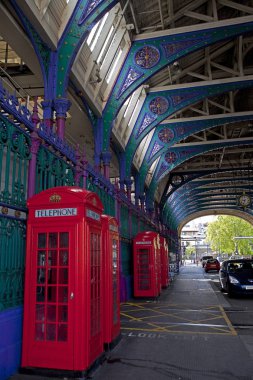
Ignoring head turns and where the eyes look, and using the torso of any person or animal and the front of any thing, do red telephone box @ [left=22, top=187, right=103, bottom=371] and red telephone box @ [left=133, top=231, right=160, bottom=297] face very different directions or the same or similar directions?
same or similar directions

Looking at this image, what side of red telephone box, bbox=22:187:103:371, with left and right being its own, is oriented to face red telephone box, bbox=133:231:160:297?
back

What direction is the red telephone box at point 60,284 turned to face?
toward the camera

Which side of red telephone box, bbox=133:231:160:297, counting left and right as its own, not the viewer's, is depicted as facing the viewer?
front

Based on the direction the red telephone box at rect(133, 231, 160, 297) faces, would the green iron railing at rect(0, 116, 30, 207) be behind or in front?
in front

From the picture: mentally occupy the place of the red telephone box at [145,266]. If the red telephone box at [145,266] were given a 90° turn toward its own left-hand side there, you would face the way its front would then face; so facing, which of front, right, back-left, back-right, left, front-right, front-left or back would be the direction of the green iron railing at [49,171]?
right

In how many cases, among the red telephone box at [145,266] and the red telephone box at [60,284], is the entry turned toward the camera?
2

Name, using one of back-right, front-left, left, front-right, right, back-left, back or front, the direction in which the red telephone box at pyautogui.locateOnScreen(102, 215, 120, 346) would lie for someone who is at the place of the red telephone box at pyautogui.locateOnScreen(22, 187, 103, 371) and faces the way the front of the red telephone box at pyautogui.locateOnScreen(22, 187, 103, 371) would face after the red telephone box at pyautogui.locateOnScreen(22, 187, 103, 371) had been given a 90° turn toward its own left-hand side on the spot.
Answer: front-left

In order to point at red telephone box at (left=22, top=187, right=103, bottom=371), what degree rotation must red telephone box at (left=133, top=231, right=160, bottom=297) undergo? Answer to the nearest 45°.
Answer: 0° — it already faces it

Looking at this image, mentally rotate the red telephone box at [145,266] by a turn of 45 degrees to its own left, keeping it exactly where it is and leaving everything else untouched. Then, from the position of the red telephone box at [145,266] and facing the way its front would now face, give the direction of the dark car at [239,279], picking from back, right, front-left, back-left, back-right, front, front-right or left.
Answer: front-left

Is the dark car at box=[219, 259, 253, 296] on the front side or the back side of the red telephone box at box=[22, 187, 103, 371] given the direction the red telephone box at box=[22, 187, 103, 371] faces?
on the back side

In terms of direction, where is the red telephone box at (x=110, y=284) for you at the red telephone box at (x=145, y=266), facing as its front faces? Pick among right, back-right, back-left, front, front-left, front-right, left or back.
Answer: front
